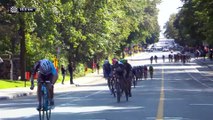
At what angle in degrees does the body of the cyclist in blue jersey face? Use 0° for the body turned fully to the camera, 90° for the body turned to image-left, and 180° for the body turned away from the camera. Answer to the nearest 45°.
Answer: approximately 0°
